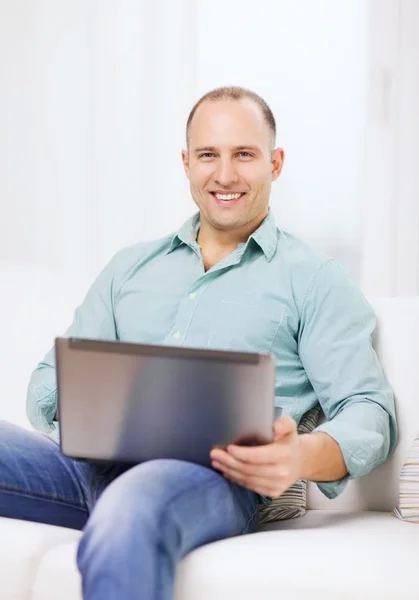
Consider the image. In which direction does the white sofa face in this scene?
toward the camera

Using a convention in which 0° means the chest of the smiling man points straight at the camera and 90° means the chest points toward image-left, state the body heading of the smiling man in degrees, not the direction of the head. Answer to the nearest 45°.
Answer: approximately 45°

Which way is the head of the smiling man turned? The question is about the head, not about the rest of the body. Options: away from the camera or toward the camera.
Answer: toward the camera
